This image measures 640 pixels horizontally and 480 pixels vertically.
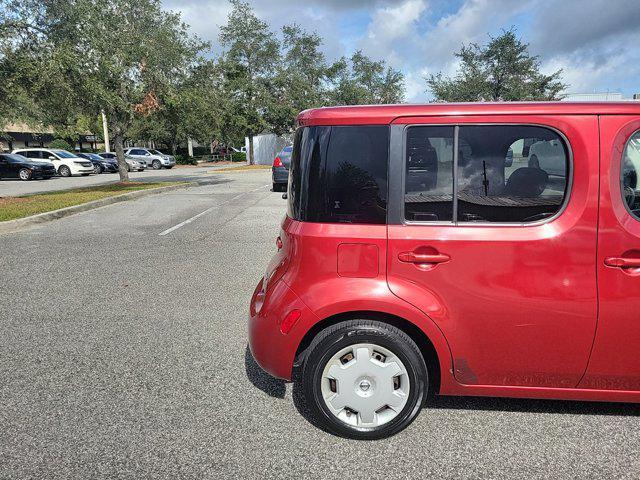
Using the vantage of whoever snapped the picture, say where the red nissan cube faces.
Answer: facing to the right of the viewer

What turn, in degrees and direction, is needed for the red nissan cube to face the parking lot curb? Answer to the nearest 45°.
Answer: approximately 135° to its left

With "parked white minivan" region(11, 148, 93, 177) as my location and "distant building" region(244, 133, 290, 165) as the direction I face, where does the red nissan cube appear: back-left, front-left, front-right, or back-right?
back-right
